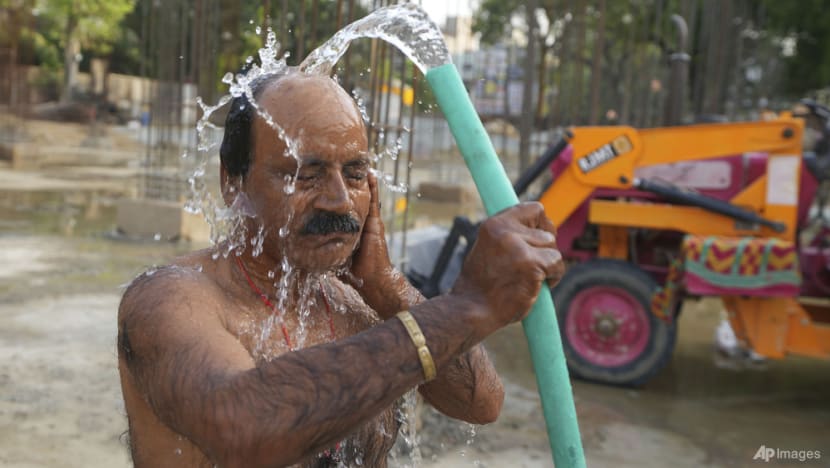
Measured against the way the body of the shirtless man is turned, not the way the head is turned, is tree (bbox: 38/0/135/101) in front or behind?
behind

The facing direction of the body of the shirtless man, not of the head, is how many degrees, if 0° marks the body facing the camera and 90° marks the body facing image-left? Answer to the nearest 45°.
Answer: approximately 315°

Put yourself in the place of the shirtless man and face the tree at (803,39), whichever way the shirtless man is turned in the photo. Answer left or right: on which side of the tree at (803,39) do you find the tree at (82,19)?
left

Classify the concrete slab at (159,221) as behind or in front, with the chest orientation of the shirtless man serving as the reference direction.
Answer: behind

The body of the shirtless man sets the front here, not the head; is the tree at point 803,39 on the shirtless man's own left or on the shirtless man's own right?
on the shirtless man's own left

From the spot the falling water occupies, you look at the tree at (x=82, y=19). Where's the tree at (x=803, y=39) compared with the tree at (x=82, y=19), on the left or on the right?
right
